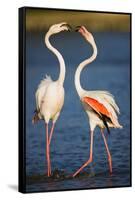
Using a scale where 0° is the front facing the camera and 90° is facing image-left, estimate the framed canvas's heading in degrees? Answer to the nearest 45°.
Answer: approximately 315°
